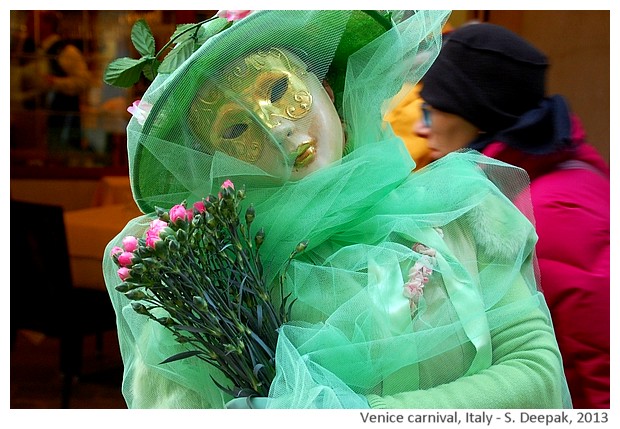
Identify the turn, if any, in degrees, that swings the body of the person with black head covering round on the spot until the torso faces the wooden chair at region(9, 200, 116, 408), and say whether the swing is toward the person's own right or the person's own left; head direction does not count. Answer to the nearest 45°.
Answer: approximately 45° to the person's own right

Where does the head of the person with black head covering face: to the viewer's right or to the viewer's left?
to the viewer's left

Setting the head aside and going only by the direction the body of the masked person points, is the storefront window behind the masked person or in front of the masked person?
behind

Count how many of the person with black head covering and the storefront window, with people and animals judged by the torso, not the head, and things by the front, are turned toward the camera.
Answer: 1

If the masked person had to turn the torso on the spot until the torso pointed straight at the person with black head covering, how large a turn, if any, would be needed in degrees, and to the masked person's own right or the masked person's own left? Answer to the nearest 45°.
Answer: approximately 135° to the masked person's own left

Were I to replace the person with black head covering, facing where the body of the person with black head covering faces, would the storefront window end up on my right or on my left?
on my right

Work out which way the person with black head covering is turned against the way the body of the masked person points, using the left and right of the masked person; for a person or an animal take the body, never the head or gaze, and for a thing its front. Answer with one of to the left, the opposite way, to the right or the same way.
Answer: to the right

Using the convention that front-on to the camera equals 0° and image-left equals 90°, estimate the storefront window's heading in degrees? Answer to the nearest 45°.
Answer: approximately 0°

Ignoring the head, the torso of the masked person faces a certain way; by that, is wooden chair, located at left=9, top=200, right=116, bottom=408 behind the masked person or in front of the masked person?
behind

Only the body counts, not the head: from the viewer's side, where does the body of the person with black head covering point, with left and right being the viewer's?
facing to the left of the viewer
